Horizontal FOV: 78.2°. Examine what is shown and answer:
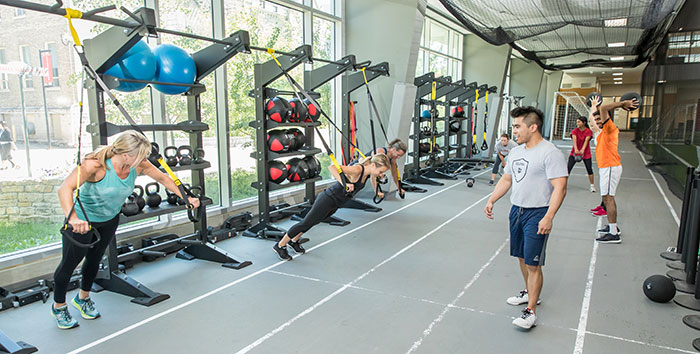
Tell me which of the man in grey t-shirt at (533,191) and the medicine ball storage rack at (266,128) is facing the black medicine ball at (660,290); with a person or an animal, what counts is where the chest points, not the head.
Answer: the medicine ball storage rack

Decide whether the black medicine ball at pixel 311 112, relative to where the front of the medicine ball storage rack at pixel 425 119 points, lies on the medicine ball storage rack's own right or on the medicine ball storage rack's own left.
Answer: on the medicine ball storage rack's own right

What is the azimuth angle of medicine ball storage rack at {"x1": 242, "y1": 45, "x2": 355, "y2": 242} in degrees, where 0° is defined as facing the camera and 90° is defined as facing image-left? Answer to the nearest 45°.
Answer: approximately 315°

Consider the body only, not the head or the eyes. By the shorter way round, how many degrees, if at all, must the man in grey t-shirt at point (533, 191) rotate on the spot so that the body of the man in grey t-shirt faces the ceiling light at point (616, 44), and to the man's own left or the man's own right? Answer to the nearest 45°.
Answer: approximately 135° to the man's own right

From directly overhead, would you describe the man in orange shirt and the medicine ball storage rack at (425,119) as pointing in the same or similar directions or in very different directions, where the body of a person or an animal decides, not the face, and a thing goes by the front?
very different directions

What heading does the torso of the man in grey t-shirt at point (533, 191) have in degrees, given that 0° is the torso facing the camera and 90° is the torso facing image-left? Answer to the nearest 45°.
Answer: approximately 45°

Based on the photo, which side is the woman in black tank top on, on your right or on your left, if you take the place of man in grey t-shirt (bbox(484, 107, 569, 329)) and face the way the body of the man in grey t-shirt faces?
on your right

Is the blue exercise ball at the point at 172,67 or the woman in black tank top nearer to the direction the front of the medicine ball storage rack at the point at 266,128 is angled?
the woman in black tank top

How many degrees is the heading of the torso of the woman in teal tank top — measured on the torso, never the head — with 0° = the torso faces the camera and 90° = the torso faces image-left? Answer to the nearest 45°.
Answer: approximately 315°

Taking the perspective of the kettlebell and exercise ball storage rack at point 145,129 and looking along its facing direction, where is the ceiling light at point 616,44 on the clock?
The ceiling light is roughly at 10 o'clock from the kettlebell and exercise ball storage rack.

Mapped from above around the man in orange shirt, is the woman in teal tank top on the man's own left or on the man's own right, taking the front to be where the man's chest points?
on the man's own left
